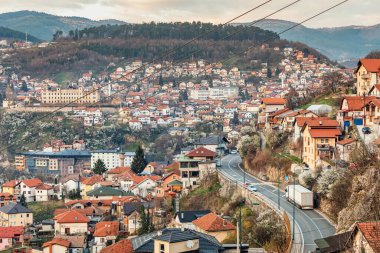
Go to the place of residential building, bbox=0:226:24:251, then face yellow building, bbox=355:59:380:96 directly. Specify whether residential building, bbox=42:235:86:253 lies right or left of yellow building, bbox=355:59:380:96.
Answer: right

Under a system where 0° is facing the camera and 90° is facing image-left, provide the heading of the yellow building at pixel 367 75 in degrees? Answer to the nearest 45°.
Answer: approximately 45°

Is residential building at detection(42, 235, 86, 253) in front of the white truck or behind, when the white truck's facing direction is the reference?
in front

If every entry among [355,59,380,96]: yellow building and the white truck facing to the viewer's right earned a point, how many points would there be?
0

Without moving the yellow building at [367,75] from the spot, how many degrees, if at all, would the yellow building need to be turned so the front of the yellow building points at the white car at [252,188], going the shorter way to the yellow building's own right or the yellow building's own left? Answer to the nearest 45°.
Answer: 0° — it already faces it

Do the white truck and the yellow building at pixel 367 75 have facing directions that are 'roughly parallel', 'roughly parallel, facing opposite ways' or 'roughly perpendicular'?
roughly perpendicular

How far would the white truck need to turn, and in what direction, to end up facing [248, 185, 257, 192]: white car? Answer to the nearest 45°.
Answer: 0° — it already faces it

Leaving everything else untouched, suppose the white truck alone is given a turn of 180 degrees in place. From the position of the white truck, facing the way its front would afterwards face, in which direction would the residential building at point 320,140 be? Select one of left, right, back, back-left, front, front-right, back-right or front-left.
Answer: back-left

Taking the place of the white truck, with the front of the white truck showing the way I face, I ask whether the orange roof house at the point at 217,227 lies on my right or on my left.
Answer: on my left

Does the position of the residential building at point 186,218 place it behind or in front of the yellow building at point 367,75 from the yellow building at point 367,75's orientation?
in front

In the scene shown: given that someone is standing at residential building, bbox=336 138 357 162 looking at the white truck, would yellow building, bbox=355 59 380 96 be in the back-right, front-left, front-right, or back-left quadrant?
back-right

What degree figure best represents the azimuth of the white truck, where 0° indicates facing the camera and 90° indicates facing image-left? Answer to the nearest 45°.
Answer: approximately 135°

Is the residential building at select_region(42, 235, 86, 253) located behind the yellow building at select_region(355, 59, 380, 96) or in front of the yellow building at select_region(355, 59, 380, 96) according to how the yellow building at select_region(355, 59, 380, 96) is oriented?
in front
